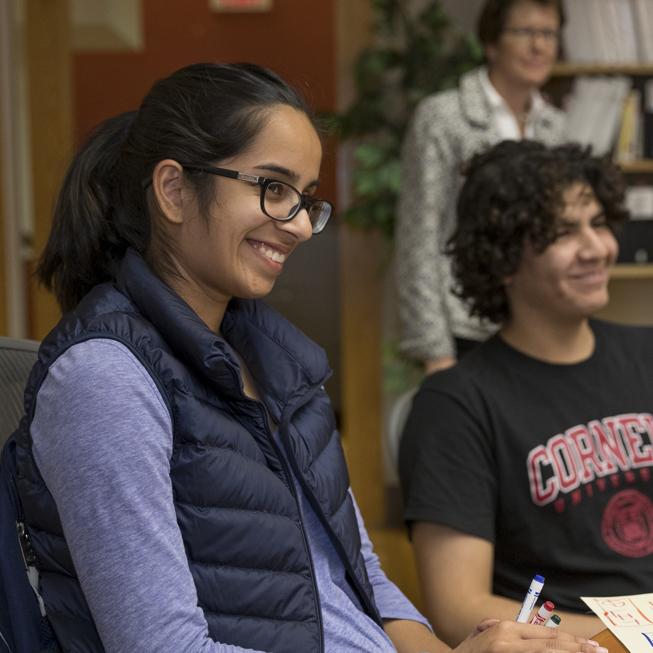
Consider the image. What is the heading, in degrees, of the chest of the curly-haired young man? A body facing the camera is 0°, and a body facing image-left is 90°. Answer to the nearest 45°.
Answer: approximately 315°

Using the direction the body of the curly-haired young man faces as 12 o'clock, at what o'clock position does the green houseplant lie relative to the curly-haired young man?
The green houseplant is roughly at 7 o'clock from the curly-haired young man.

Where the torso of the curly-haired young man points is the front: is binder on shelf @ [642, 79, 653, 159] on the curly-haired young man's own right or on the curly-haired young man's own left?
on the curly-haired young man's own left

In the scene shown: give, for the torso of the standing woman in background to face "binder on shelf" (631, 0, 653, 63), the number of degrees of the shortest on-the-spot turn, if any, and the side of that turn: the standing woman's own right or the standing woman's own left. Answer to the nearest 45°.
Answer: approximately 90° to the standing woman's own left

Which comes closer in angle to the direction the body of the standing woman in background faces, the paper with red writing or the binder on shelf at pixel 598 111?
the paper with red writing

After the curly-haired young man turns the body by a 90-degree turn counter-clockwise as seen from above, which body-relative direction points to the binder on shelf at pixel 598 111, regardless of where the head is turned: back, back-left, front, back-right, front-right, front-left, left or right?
front-left

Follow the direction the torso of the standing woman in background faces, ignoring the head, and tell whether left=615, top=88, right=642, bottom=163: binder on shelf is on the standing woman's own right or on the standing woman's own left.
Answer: on the standing woman's own left

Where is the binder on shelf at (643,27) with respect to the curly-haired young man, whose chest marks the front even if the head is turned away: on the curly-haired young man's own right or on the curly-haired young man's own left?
on the curly-haired young man's own left

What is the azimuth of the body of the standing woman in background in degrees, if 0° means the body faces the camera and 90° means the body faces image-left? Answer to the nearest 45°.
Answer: approximately 315°

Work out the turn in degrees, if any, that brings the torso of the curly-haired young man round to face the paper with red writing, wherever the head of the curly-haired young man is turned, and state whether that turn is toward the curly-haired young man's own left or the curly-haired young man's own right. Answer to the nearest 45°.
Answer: approximately 45° to the curly-haired young man's own right

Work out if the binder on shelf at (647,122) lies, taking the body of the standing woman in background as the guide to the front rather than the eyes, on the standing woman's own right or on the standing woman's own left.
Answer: on the standing woman's own left
